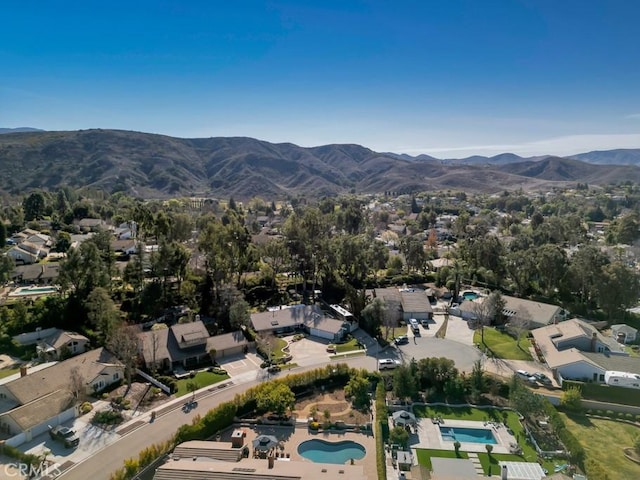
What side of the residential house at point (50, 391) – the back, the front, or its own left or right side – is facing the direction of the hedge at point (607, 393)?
front

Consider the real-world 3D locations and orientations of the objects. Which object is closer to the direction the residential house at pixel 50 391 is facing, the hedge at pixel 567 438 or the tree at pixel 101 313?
the hedge

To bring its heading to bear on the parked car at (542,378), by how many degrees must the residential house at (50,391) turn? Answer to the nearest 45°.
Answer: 0° — it already faces it

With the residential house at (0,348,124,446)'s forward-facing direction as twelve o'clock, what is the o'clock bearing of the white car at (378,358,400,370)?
The white car is roughly at 11 o'clock from the residential house.

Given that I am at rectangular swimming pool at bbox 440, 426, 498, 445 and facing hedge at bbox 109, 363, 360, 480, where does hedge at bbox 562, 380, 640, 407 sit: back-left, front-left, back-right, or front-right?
back-right

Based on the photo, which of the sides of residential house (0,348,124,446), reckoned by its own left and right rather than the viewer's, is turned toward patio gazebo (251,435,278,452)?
front

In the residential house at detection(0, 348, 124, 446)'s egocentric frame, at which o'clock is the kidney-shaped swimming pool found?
The kidney-shaped swimming pool is roughly at 12 o'clock from the residential house.

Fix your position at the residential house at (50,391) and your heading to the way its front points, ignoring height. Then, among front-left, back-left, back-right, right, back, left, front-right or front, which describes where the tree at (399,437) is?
front

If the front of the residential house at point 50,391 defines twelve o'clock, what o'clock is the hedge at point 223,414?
The hedge is roughly at 12 o'clock from the residential house.

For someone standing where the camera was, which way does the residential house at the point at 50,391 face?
facing the viewer and to the right of the viewer

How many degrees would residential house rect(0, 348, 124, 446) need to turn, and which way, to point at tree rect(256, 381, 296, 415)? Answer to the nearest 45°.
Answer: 0° — it already faces it
